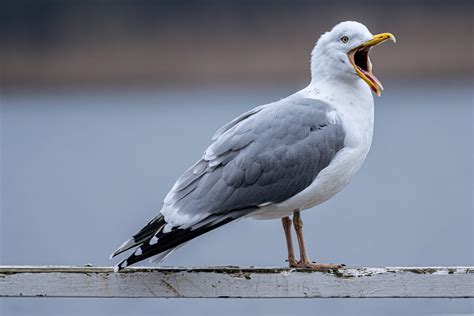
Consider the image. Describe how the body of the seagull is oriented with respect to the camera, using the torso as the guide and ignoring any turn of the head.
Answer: to the viewer's right
